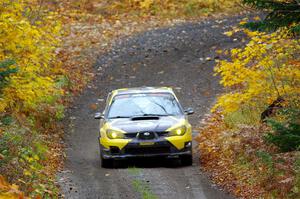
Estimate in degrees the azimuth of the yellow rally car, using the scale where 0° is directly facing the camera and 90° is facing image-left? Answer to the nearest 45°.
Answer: approximately 0°
